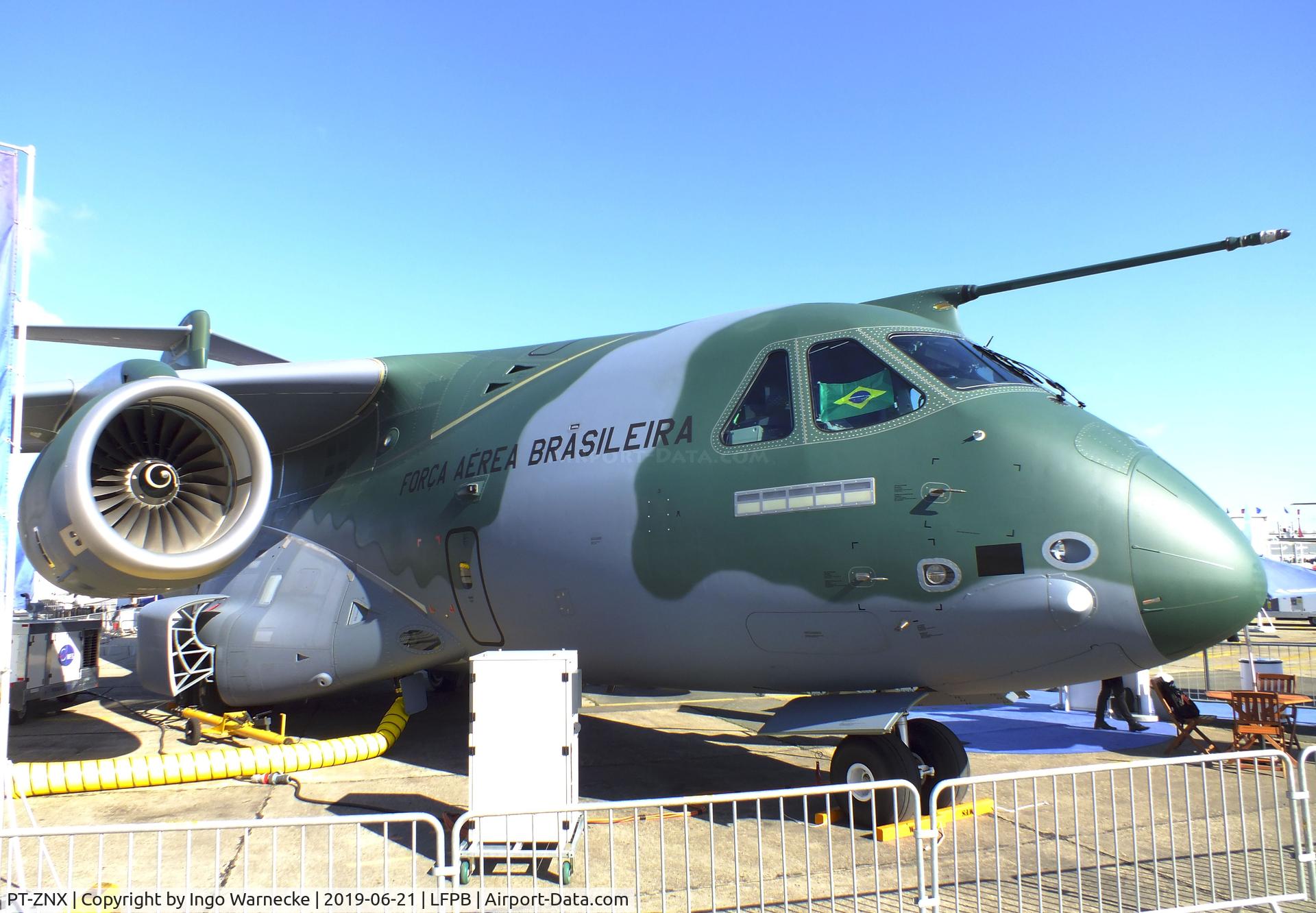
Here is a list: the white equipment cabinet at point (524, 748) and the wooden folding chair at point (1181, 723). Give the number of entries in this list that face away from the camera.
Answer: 0

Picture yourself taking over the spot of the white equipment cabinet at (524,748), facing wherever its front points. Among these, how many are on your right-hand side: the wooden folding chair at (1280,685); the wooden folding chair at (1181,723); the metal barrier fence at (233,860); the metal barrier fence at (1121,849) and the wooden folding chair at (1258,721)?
1

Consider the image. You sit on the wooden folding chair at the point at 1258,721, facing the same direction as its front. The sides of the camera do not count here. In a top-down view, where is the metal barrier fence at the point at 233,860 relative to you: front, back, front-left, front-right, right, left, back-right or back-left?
back-left

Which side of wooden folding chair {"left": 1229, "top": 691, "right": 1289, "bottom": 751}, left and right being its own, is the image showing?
back

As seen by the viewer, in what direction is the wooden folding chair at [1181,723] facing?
to the viewer's right

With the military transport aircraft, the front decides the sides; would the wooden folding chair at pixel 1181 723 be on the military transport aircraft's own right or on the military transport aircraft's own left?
on the military transport aircraft's own left

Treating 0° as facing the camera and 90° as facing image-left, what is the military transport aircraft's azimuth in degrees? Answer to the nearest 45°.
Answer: approximately 315°

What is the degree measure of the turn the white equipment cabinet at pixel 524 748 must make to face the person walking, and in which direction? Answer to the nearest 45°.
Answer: approximately 135° to its left

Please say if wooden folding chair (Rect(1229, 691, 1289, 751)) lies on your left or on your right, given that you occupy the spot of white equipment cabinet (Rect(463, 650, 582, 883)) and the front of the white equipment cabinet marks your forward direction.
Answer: on your left

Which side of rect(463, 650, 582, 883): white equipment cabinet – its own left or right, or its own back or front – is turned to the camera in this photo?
front

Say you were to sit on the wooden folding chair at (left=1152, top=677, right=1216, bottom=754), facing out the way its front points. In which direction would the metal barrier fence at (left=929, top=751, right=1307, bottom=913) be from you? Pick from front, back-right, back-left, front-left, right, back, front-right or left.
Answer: right

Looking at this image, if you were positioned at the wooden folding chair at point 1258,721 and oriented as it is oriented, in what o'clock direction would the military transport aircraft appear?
The military transport aircraft is roughly at 7 o'clock from the wooden folding chair.

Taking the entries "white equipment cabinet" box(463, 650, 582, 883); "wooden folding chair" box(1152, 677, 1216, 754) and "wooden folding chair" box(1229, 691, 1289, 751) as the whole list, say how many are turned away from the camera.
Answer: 1

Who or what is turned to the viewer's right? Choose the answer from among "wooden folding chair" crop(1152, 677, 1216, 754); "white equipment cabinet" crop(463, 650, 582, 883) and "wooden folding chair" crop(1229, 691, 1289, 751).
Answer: "wooden folding chair" crop(1152, 677, 1216, 754)
